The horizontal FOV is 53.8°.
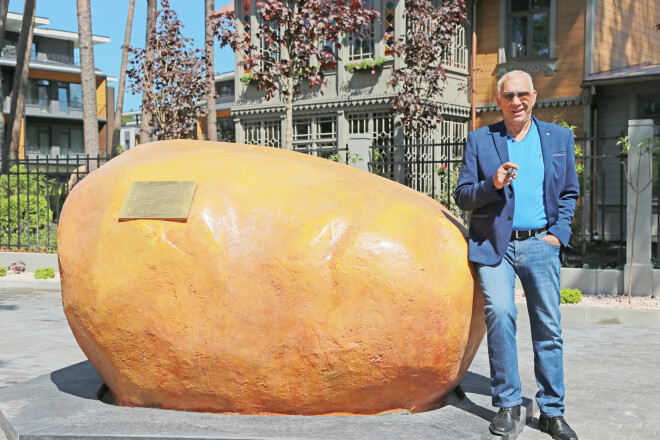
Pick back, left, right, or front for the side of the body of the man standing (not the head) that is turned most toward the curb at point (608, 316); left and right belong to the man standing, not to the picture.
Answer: back

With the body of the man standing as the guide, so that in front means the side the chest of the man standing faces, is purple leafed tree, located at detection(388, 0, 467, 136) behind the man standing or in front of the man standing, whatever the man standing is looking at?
behind

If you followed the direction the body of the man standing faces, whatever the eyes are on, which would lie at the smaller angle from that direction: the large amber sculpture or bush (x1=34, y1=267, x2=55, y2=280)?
the large amber sculpture

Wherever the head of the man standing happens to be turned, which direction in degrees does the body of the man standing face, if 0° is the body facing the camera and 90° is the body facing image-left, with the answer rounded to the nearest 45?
approximately 0°

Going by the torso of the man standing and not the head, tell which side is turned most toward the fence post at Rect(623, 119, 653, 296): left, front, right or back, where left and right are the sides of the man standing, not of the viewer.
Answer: back

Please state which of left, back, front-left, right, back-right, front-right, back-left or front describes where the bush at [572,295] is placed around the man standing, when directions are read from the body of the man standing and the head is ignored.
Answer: back

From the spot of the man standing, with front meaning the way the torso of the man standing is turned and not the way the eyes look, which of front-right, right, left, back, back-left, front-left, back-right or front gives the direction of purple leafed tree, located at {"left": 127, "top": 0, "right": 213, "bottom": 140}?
back-right

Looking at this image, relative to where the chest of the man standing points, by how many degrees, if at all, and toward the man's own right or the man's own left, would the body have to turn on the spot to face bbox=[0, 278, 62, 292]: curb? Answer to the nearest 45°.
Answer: approximately 135° to the man's own right

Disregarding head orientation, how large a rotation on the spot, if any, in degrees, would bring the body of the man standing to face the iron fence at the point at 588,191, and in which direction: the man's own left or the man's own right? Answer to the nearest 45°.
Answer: approximately 180°
